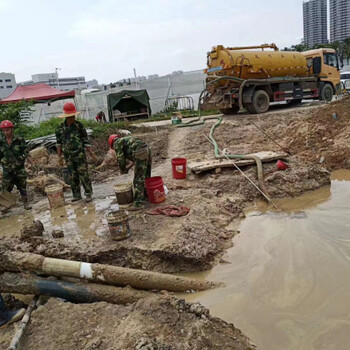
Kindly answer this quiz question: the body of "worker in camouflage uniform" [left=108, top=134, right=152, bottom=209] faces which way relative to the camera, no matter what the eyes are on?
to the viewer's left

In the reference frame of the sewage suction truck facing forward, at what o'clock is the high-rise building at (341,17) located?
The high-rise building is roughly at 11 o'clock from the sewage suction truck.

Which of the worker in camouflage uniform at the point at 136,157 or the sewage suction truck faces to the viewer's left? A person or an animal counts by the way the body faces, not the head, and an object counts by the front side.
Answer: the worker in camouflage uniform

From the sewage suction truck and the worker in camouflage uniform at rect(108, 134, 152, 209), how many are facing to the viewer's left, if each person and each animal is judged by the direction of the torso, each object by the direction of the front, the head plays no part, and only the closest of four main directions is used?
1

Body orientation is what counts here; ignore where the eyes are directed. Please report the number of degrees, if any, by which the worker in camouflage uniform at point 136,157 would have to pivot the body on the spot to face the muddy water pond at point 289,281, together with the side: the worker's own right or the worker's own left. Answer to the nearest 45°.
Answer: approximately 135° to the worker's own left

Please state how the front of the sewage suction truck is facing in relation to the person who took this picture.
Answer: facing away from the viewer and to the right of the viewer

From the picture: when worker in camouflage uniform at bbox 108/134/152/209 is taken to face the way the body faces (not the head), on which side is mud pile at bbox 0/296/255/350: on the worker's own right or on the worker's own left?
on the worker's own left

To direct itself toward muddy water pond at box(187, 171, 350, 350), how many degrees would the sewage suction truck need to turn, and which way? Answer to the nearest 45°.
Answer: approximately 135° to its right

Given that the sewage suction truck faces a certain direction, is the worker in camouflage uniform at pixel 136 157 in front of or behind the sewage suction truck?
behind

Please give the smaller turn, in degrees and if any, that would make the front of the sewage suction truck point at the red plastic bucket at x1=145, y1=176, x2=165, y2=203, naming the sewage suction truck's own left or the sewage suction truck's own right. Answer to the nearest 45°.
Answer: approximately 135° to the sewage suction truck's own right

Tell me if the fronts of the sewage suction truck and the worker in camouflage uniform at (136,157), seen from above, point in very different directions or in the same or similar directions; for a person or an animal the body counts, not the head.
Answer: very different directions
